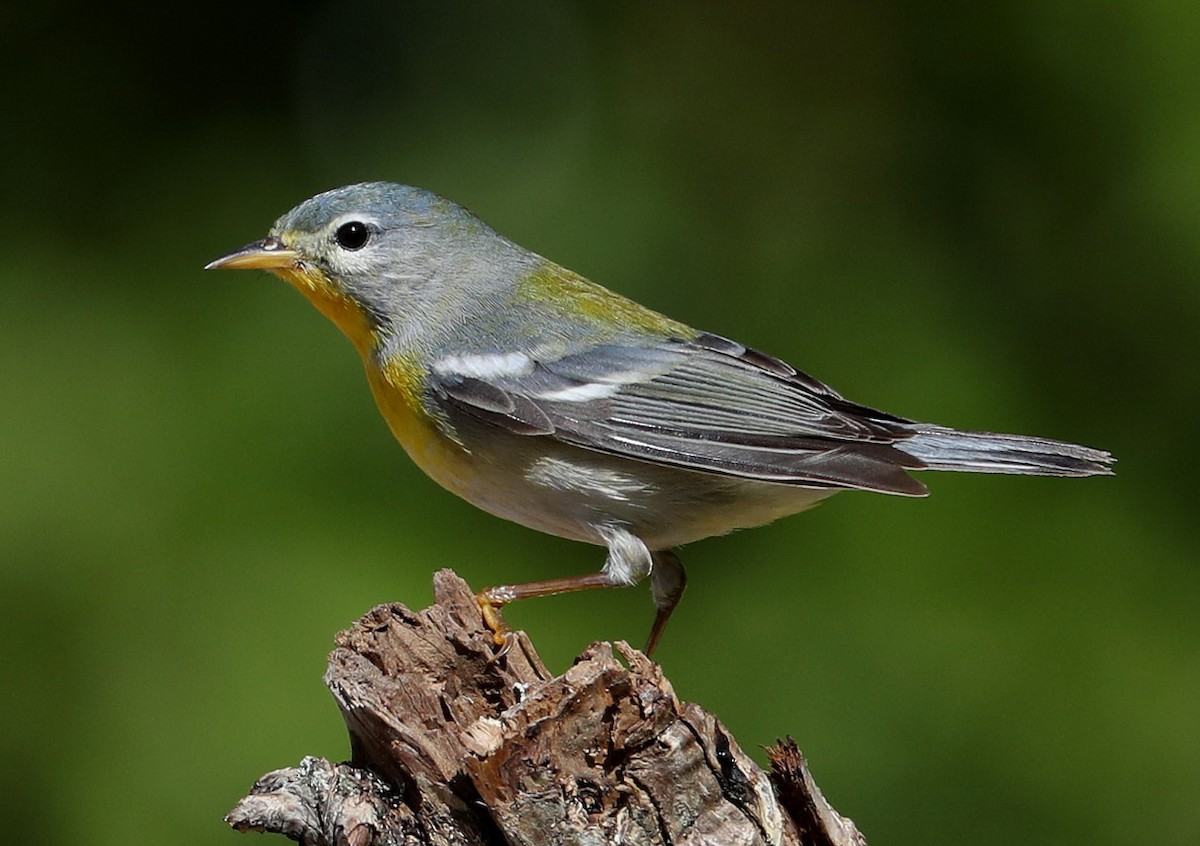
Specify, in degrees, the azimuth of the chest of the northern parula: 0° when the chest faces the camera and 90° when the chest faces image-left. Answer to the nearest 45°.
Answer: approximately 90°
